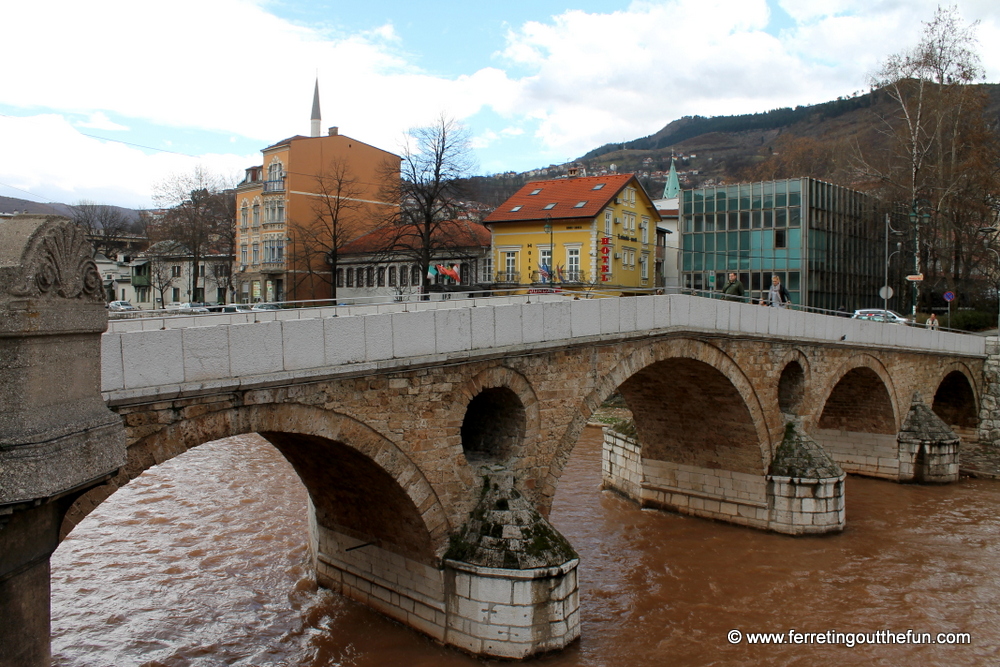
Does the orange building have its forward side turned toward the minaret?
no

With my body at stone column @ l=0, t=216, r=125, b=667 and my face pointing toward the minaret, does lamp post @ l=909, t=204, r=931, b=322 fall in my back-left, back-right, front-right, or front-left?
front-right

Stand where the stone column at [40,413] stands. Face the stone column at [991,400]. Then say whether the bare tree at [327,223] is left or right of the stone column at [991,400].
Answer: left

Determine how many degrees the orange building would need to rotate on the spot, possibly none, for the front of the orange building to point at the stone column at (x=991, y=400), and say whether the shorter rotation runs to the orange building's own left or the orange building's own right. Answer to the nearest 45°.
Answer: approximately 90° to the orange building's own left

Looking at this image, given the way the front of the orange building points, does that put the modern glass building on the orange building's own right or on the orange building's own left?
on the orange building's own left

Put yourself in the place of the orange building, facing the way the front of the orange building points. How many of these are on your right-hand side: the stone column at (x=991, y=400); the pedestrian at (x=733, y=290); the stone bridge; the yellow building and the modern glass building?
0

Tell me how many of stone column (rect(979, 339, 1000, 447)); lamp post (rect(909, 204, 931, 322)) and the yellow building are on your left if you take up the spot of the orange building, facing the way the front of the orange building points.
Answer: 3

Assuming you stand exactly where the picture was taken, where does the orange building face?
facing the viewer and to the left of the viewer

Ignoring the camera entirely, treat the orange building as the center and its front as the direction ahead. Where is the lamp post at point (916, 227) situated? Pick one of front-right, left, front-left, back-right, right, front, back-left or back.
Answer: left

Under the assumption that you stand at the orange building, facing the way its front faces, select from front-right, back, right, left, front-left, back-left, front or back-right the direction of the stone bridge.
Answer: front-left

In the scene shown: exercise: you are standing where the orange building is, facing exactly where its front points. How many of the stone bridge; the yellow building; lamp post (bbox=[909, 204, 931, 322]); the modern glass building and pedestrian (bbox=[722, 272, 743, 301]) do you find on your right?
0

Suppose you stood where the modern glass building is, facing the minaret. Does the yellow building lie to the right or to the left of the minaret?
left

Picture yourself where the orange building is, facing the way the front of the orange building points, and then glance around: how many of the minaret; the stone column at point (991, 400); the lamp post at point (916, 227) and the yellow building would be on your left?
3

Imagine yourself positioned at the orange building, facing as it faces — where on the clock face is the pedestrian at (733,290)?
The pedestrian is roughly at 10 o'clock from the orange building.

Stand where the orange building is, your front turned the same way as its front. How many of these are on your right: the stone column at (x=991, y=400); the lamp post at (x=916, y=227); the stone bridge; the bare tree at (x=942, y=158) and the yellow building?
0

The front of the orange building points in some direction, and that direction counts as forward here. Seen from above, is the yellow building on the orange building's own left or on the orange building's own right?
on the orange building's own left

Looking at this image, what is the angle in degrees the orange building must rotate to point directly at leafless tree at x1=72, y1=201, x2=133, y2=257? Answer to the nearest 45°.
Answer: approximately 90° to its right

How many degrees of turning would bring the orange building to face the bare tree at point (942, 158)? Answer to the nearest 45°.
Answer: approximately 90° to its left
